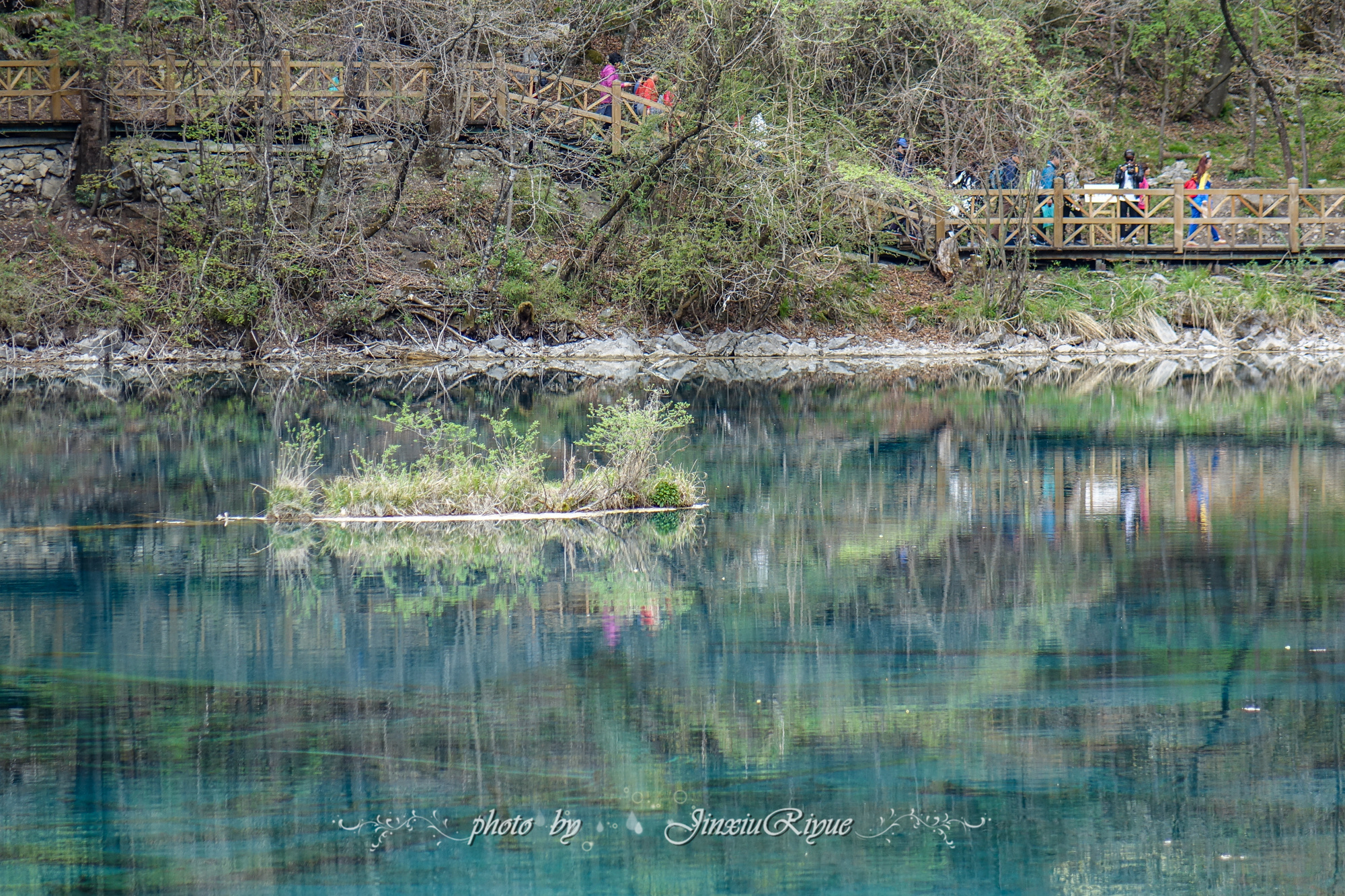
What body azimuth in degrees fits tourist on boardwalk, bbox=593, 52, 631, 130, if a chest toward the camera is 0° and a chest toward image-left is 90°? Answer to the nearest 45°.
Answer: approximately 270°

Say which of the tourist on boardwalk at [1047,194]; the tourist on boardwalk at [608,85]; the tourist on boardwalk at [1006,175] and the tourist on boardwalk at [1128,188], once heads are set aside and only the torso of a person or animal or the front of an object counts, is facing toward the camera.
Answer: the tourist on boardwalk at [1128,188]

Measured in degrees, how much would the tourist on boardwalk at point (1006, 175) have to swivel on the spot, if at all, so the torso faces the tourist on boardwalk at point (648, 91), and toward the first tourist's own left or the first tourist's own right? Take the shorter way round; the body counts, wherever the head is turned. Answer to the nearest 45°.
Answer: approximately 180°

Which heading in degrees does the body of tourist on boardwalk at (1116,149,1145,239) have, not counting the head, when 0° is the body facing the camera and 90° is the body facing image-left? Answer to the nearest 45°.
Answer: approximately 0°

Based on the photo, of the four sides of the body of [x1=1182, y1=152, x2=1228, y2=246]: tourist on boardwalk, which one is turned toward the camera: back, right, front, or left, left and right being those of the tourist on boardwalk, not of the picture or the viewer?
right
